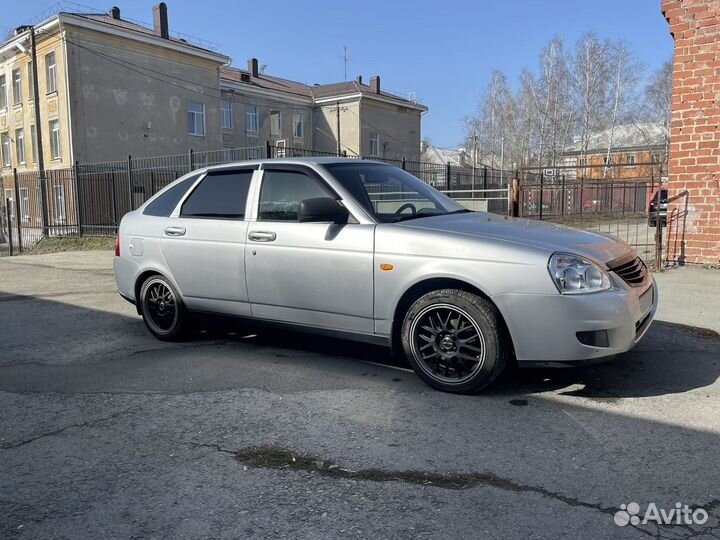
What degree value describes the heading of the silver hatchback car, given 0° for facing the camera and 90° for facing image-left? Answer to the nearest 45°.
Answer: approximately 315°

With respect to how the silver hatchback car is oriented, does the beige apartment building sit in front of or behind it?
behind
